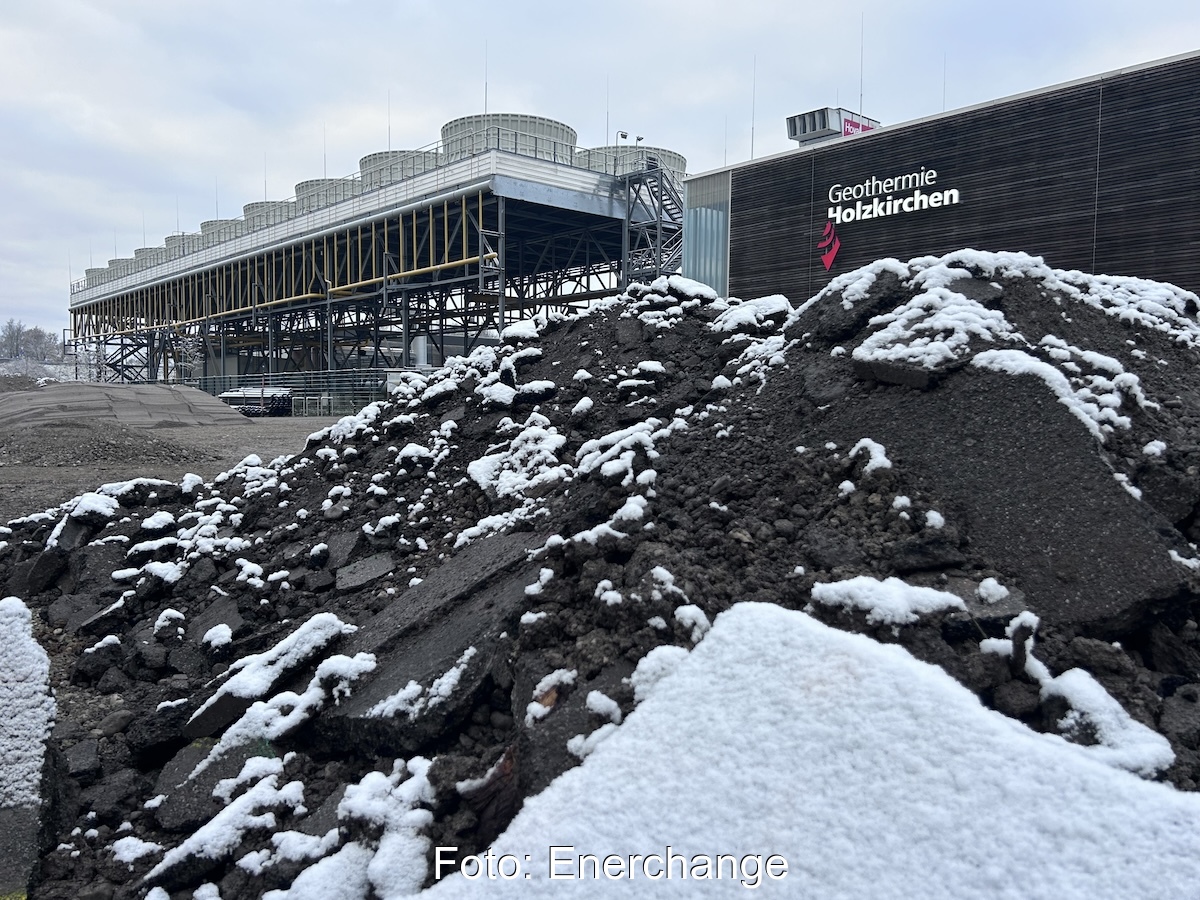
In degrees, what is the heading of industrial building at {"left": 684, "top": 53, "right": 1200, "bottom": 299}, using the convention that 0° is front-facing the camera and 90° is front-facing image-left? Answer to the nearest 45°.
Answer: approximately 45°

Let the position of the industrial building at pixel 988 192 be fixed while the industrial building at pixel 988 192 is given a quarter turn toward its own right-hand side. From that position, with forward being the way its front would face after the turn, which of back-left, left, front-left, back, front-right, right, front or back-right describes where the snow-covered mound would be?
back-left

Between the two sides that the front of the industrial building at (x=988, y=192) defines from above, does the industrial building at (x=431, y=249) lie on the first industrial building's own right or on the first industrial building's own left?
on the first industrial building's own right
